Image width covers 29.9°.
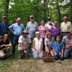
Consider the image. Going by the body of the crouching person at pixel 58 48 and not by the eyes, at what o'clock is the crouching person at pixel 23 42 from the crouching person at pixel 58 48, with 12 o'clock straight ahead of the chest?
the crouching person at pixel 23 42 is roughly at 3 o'clock from the crouching person at pixel 58 48.

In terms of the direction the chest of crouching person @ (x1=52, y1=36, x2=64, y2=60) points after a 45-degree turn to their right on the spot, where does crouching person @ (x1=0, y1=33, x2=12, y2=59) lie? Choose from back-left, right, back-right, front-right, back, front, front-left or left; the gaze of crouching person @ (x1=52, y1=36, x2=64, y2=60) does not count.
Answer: front-right

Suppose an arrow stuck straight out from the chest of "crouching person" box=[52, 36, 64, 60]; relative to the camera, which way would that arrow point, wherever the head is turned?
toward the camera
